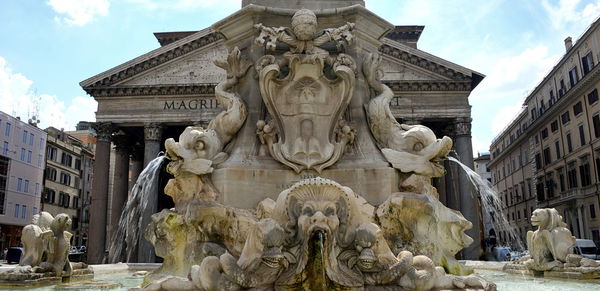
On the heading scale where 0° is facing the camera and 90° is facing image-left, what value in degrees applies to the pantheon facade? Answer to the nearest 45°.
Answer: approximately 0°

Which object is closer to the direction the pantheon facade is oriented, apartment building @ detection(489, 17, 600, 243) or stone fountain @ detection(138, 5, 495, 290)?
the stone fountain

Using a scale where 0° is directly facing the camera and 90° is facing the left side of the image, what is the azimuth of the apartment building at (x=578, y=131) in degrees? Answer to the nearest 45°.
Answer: approximately 45°

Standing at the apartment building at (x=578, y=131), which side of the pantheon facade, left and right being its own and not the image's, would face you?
left

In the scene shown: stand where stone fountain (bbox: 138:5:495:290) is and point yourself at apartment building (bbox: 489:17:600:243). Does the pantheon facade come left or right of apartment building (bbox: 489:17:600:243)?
left

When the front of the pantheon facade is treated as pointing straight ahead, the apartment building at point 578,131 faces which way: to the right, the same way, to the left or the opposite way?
to the right

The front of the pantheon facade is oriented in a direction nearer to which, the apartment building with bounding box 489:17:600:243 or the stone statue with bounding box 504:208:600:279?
the stone statue

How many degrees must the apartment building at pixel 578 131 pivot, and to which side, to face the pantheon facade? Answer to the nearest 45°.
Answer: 0° — it already faces it
